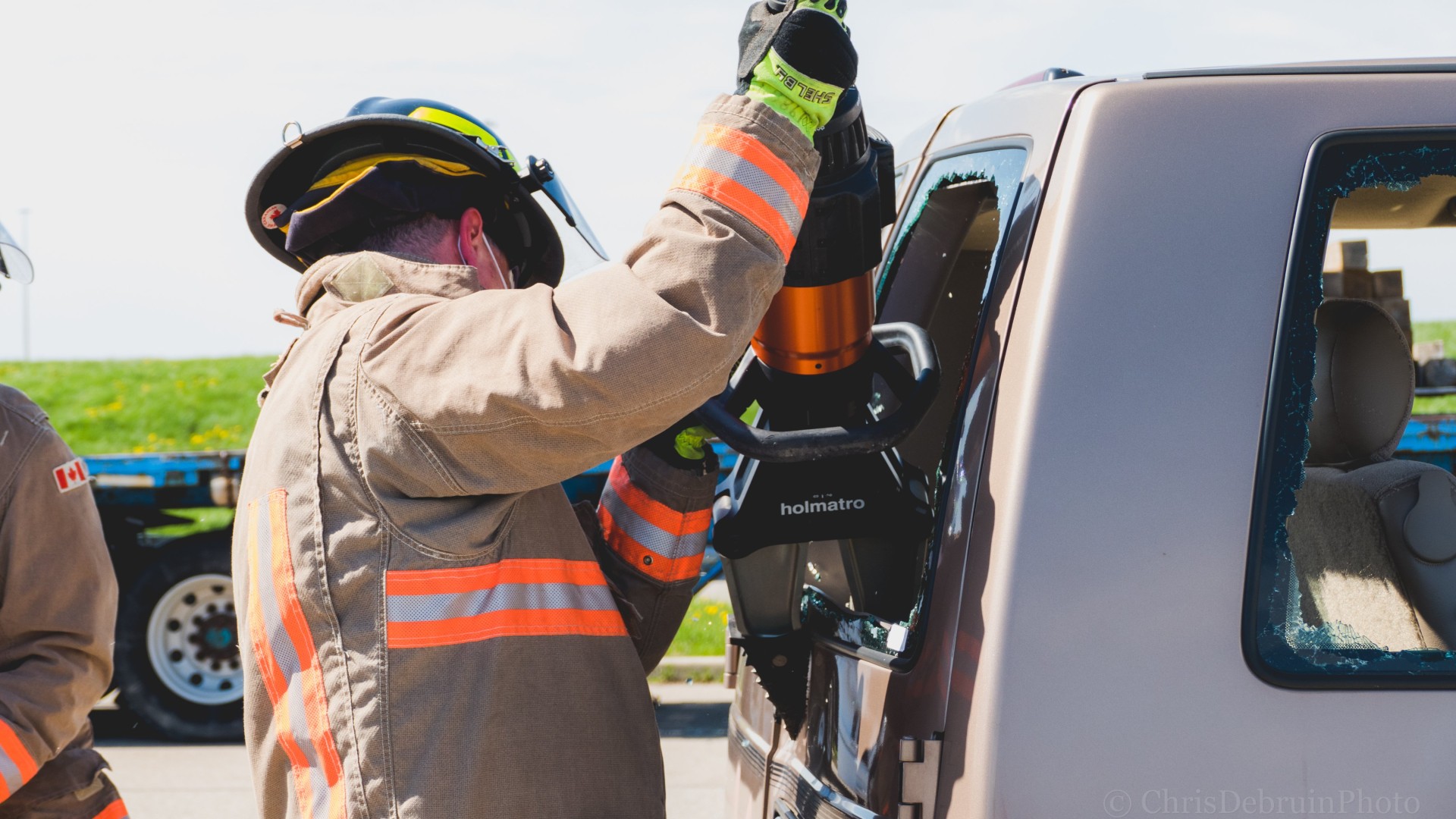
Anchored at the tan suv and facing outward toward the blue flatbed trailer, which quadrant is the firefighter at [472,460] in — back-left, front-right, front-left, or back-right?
front-left

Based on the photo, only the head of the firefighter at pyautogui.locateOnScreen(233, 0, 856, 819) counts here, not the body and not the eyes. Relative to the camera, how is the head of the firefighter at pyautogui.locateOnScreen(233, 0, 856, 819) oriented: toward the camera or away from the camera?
away from the camera

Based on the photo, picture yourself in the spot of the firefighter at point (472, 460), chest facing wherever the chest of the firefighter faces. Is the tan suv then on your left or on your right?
on your right

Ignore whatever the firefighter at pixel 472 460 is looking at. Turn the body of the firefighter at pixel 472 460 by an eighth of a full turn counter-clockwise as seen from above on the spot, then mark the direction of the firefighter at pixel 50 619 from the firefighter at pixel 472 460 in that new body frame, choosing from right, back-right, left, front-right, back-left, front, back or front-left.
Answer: front-left

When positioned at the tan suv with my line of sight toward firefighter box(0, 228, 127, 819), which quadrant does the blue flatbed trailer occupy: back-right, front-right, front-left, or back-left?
front-right

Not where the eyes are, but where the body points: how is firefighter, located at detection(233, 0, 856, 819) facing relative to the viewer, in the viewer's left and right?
facing away from the viewer and to the right of the viewer

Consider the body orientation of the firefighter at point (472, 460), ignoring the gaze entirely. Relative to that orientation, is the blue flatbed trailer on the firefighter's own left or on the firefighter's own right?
on the firefighter's own left
